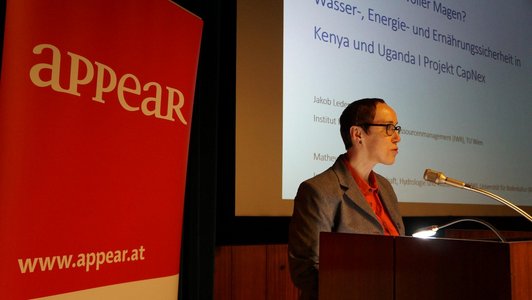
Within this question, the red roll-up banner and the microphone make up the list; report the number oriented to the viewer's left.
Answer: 1

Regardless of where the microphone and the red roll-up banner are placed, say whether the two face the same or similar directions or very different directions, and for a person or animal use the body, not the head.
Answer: very different directions

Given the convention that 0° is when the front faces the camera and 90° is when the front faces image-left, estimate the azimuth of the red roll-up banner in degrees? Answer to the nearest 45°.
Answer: approximately 315°

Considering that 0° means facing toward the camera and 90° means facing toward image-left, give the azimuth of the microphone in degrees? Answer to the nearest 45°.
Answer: approximately 90°

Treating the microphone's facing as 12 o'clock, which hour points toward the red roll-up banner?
The red roll-up banner is roughly at 11 o'clock from the microphone.
